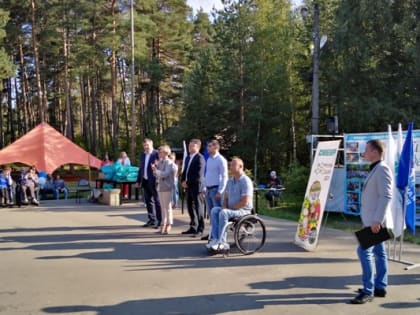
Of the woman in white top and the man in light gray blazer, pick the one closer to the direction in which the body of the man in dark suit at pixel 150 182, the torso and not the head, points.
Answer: the man in light gray blazer

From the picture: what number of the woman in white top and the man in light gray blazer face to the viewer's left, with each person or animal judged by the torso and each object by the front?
1

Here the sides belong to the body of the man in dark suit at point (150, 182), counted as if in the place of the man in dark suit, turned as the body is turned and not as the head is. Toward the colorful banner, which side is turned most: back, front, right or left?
left

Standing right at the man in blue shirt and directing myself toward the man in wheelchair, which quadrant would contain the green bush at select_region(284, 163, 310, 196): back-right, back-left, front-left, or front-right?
back-left

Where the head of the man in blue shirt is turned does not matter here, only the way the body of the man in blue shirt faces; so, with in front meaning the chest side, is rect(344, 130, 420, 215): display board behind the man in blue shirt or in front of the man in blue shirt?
behind

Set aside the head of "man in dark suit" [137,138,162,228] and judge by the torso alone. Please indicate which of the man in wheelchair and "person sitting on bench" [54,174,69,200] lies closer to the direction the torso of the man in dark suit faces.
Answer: the man in wheelchair

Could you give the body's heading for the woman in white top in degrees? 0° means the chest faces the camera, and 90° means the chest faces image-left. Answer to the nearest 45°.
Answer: approximately 0°

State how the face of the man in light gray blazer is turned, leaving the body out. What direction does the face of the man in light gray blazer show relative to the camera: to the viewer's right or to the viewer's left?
to the viewer's left

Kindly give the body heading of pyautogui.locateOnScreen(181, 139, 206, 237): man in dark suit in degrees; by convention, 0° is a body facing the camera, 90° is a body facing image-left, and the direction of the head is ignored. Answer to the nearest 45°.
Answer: approximately 45°

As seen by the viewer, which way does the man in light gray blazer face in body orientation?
to the viewer's left

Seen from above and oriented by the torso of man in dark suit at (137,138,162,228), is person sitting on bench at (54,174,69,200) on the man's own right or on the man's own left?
on the man's own right

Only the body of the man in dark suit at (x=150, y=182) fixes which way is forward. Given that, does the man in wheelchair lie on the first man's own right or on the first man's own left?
on the first man's own left
